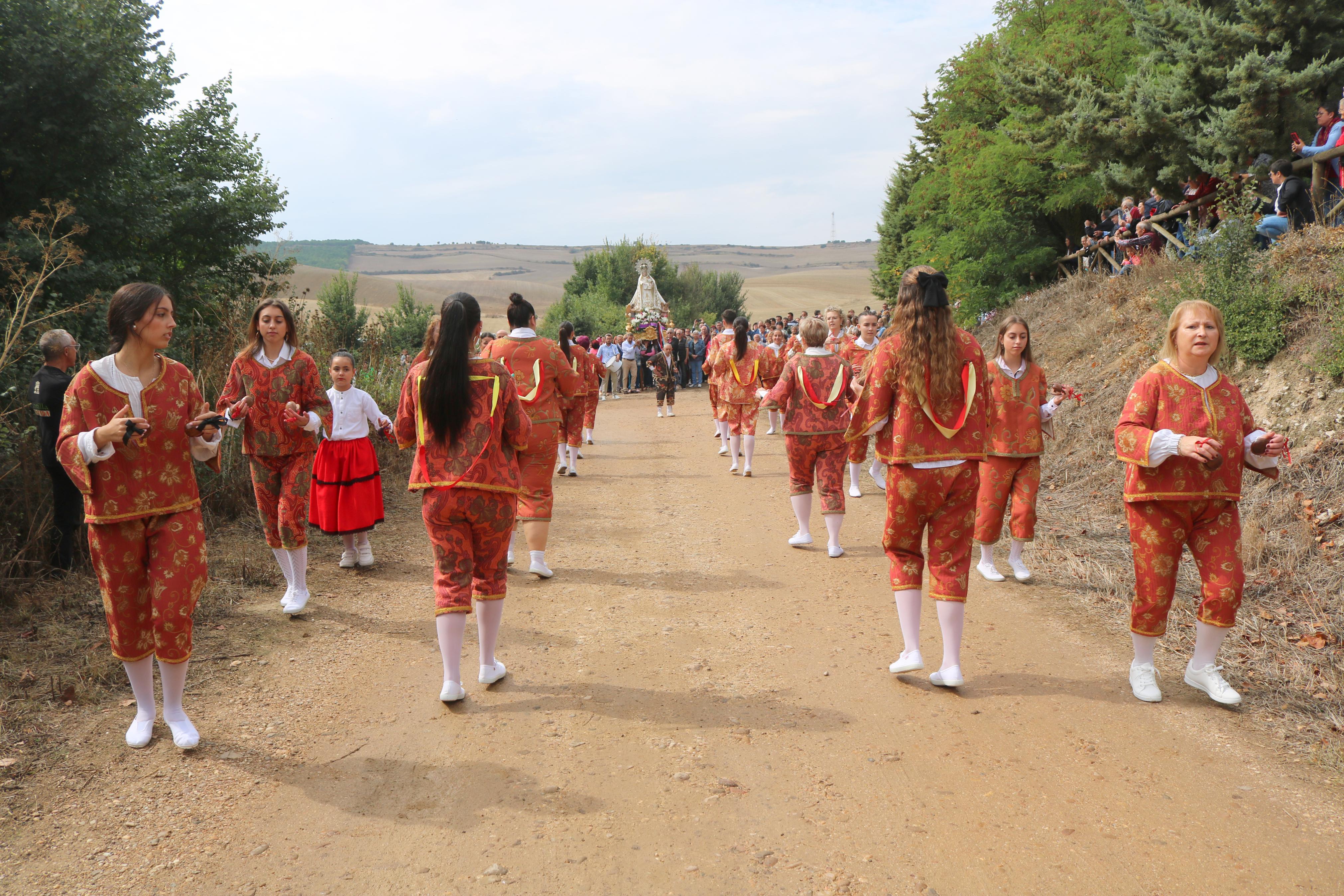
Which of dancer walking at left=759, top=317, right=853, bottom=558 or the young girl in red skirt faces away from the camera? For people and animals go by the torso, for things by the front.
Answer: the dancer walking

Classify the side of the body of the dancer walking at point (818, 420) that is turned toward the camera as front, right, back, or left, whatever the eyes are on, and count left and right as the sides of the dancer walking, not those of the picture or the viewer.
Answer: back

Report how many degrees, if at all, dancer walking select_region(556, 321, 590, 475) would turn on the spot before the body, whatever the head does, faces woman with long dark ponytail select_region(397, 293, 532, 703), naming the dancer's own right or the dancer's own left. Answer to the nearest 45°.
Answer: approximately 180°

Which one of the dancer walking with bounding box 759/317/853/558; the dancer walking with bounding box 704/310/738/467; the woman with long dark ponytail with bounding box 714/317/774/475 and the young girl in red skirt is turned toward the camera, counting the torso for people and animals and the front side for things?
the young girl in red skirt

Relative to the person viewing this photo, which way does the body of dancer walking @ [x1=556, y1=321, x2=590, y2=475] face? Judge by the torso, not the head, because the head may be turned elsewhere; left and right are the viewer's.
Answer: facing away from the viewer

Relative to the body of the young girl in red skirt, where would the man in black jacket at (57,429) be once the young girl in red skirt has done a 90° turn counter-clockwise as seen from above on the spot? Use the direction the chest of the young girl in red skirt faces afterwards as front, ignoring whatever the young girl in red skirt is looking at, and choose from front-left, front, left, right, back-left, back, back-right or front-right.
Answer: back

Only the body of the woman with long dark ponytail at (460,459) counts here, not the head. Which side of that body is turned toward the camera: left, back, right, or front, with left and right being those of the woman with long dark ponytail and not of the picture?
back

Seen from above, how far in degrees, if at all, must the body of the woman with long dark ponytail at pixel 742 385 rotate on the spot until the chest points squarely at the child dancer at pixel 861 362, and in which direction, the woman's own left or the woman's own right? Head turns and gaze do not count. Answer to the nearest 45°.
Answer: approximately 135° to the woman's own right

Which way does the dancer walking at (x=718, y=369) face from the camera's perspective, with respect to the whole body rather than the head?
away from the camera

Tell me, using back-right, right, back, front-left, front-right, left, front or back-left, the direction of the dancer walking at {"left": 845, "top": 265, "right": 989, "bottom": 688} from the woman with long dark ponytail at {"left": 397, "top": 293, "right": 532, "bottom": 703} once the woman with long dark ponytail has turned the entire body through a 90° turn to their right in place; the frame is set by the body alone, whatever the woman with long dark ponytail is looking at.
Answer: front

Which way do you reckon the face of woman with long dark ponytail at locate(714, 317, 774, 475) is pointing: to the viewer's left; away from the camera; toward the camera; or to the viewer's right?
away from the camera
